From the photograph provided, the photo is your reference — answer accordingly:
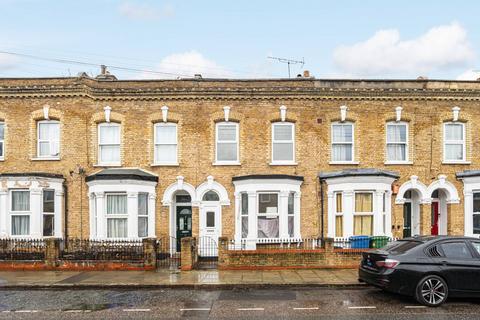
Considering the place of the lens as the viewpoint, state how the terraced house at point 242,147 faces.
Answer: facing the viewer

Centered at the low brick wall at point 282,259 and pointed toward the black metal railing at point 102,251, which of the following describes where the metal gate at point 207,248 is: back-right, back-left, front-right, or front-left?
front-right

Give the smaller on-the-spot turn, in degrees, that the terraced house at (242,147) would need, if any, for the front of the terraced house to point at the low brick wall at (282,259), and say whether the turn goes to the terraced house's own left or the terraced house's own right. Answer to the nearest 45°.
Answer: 0° — it already faces it

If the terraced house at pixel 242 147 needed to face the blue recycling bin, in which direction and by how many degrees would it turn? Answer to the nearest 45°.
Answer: approximately 45° to its left

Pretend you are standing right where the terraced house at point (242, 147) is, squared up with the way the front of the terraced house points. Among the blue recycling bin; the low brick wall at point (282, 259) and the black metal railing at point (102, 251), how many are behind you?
0
